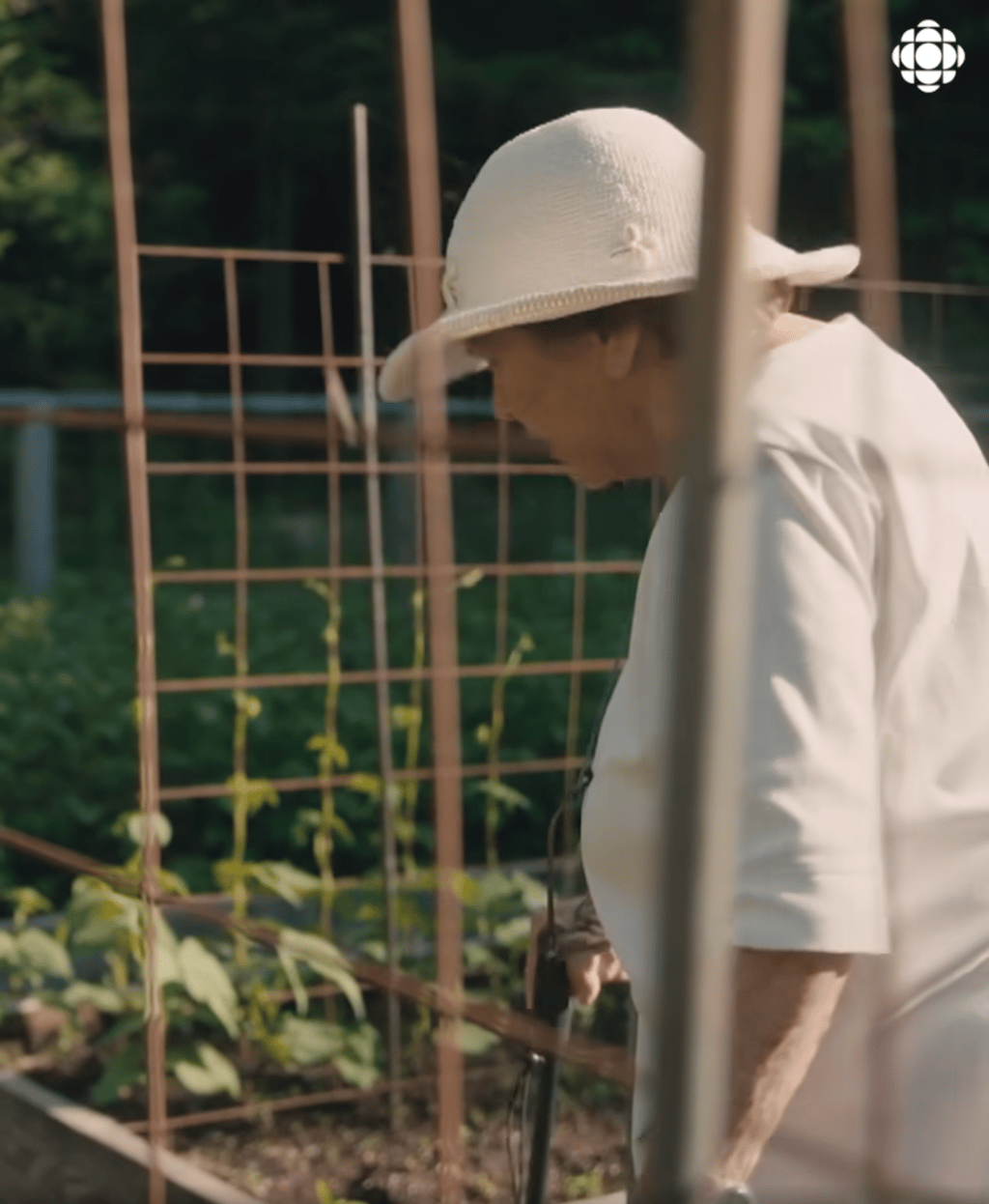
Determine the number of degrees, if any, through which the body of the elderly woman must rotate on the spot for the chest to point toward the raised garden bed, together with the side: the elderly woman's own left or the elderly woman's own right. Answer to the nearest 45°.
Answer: approximately 45° to the elderly woman's own right

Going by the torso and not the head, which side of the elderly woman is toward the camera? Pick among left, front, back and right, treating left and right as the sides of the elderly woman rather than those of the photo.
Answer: left

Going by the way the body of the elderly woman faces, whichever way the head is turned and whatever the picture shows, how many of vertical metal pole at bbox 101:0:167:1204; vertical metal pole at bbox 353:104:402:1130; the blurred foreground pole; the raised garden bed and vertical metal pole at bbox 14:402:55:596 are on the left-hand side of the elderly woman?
1

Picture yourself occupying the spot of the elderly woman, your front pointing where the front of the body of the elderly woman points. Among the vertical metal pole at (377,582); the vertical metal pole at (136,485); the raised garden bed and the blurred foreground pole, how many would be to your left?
1

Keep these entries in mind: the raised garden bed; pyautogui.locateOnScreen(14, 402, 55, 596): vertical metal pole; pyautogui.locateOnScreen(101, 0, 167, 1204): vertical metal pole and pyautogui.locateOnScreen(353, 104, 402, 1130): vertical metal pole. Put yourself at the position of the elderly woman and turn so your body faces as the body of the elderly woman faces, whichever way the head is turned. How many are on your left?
0

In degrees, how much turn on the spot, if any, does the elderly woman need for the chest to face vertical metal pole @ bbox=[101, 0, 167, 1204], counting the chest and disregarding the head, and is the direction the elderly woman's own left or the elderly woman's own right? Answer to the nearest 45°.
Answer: approximately 45° to the elderly woman's own right

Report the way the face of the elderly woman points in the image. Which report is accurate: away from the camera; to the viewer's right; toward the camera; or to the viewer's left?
to the viewer's left

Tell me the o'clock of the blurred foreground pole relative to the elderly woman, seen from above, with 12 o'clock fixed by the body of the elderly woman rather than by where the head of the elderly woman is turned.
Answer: The blurred foreground pole is roughly at 9 o'clock from the elderly woman.
